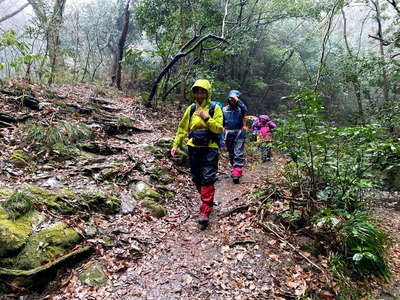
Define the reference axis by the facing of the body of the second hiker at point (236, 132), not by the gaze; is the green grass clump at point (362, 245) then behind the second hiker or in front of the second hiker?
in front

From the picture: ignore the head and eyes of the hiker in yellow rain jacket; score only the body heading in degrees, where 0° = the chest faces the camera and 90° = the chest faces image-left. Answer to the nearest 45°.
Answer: approximately 0°

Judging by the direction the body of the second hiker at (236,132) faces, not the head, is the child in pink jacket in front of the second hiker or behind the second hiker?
behind

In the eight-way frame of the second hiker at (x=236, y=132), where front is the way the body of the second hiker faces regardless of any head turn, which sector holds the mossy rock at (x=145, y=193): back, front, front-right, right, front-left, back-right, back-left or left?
front-right

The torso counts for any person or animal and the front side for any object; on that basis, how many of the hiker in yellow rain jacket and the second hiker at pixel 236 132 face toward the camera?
2

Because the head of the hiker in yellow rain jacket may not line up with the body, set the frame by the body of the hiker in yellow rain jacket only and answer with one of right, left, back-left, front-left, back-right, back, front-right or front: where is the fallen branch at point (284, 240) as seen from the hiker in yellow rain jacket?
front-left

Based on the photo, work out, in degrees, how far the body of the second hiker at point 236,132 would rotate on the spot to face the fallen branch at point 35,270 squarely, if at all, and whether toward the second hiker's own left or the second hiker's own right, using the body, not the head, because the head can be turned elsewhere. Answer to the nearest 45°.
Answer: approximately 45° to the second hiker's own right
